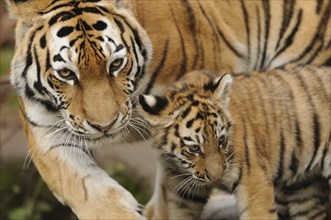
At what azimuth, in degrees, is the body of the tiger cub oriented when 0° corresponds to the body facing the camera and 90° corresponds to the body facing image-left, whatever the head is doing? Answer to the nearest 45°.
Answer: approximately 45°
